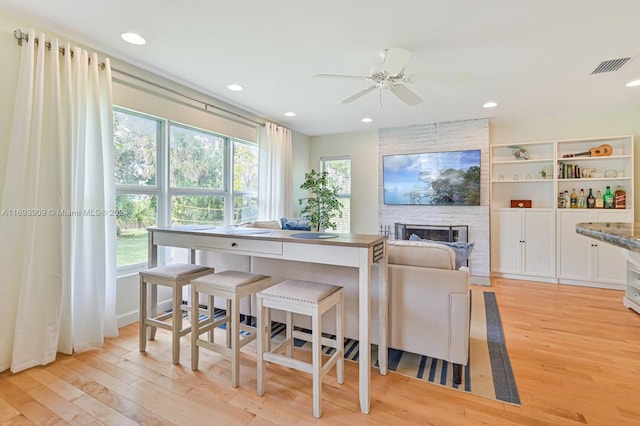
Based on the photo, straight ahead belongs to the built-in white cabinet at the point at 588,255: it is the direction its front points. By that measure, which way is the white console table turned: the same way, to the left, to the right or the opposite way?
the same way

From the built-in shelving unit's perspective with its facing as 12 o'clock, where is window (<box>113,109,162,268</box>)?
The window is roughly at 1 o'clock from the built-in shelving unit.

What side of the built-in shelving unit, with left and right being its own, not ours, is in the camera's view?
front

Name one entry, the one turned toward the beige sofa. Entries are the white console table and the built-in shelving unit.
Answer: the built-in shelving unit

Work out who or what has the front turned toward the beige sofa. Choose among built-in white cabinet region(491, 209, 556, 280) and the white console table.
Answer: the built-in white cabinet

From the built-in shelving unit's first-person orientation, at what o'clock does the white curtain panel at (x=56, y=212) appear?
The white curtain panel is roughly at 1 o'clock from the built-in shelving unit.

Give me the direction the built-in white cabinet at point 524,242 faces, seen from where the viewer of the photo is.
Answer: facing the viewer

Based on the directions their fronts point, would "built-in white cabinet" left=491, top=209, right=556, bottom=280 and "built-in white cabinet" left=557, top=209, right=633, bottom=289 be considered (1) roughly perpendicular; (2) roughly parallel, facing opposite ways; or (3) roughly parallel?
roughly parallel

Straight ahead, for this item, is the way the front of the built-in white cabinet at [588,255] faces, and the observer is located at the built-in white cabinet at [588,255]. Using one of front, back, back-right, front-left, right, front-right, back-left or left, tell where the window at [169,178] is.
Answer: front-right

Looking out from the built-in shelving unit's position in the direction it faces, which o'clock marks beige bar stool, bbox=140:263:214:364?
The beige bar stool is roughly at 1 o'clock from the built-in shelving unit.

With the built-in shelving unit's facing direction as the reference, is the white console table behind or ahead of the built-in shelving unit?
ahead

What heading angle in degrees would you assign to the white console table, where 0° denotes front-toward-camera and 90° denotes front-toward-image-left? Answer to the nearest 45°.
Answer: approximately 45°

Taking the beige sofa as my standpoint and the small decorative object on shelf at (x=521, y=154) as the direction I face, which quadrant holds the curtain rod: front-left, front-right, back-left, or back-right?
back-left

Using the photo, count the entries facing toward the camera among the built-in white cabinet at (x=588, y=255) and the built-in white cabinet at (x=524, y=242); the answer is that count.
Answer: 2
